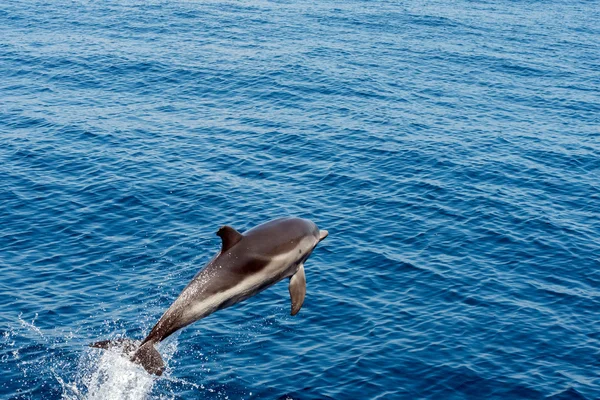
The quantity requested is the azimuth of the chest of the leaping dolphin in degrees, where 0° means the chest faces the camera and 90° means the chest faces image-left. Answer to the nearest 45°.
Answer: approximately 225°
